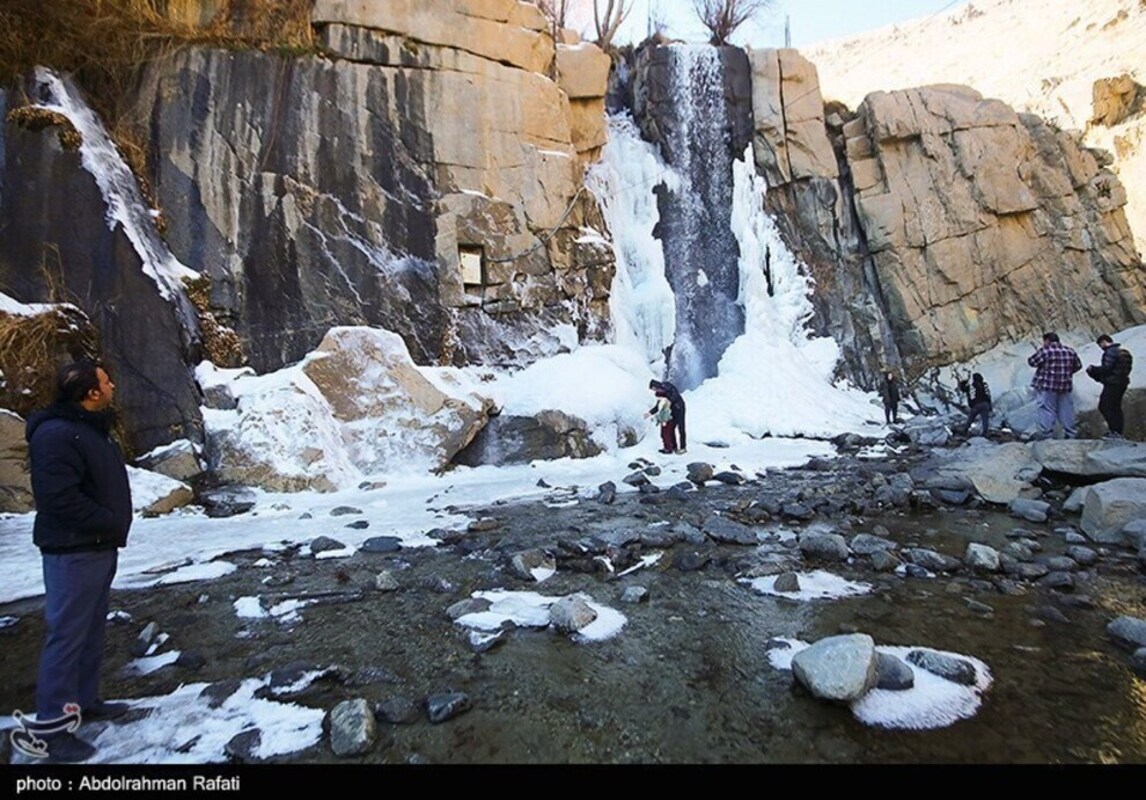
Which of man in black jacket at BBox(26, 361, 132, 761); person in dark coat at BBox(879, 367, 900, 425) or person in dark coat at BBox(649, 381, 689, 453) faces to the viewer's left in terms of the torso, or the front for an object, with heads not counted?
person in dark coat at BBox(649, 381, 689, 453)

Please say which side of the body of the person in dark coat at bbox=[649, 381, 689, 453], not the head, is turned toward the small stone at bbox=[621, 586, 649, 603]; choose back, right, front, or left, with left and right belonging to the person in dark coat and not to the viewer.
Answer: left

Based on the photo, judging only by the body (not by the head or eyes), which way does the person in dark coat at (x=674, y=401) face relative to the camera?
to the viewer's left

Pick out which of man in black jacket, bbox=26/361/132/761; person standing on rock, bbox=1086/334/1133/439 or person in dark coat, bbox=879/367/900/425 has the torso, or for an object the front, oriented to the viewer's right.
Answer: the man in black jacket

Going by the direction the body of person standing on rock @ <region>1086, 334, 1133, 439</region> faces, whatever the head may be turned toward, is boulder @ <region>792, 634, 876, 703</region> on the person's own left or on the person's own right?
on the person's own left

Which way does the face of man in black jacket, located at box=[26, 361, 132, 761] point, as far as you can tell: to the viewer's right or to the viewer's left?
to the viewer's right

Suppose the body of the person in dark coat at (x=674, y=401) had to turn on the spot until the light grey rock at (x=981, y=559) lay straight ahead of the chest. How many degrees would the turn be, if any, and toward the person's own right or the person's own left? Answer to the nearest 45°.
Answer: approximately 90° to the person's own left

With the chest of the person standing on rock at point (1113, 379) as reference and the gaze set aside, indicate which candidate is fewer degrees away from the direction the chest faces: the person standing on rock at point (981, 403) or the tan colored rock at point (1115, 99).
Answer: the person standing on rock

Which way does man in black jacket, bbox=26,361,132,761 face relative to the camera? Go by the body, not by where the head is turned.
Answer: to the viewer's right

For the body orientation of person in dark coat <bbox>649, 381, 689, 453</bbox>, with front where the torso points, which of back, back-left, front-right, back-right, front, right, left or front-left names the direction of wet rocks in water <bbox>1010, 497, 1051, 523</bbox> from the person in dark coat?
back-left

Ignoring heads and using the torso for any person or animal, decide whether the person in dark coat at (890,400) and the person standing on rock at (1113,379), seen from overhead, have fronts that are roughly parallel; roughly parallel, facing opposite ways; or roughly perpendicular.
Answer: roughly perpendicular

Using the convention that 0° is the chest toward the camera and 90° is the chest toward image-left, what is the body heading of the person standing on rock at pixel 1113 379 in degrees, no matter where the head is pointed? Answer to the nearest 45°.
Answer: approximately 90°

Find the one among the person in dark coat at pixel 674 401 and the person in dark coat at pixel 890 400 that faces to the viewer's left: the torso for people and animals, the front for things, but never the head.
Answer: the person in dark coat at pixel 674 401

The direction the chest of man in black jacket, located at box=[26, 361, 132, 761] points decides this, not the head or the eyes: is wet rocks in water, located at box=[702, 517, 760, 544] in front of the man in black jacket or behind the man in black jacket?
in front

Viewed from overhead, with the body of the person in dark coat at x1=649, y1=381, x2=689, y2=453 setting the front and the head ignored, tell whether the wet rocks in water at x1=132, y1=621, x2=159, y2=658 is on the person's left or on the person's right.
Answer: on the person's left
